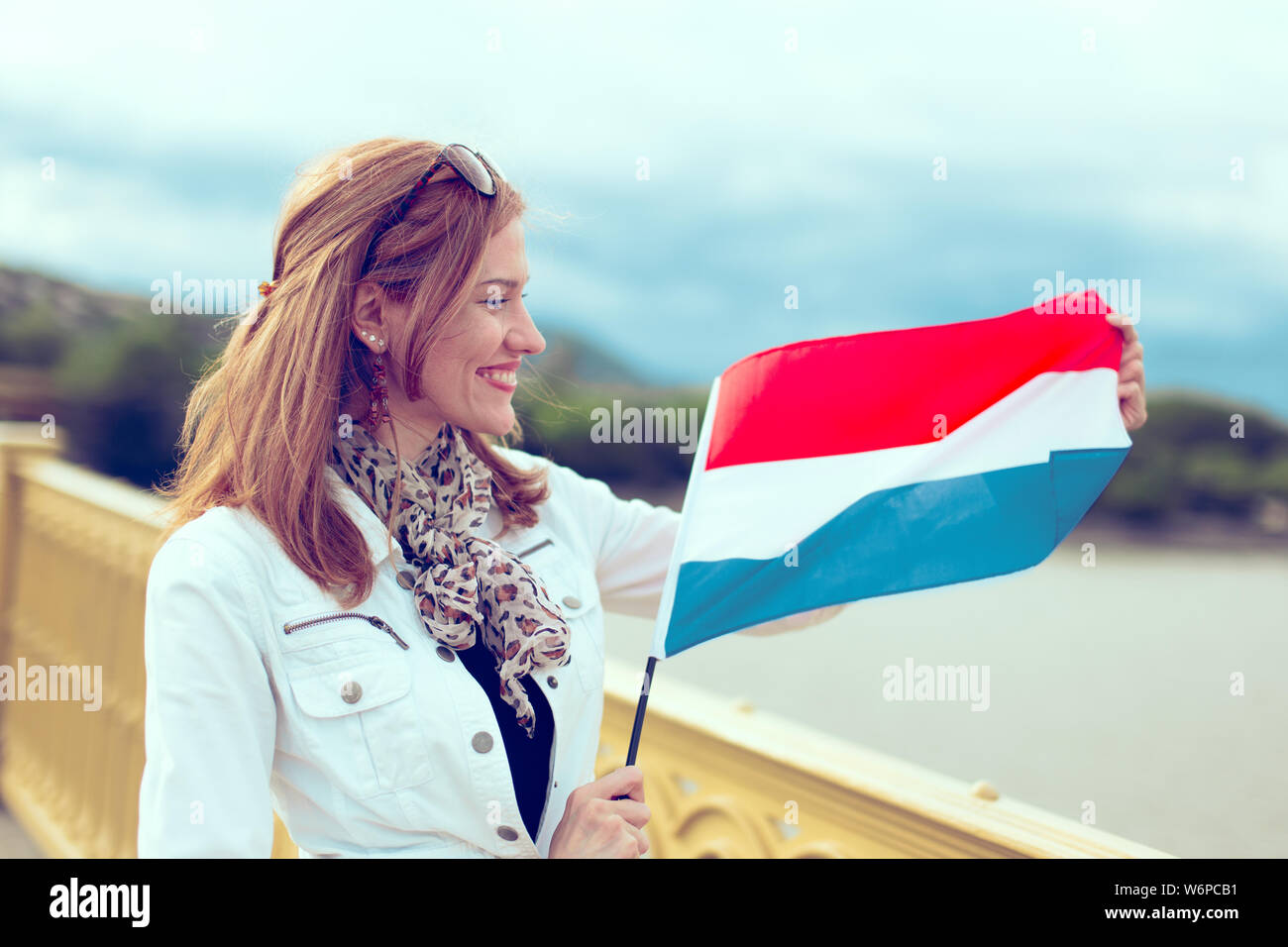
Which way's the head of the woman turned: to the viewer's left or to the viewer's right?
to the viewer's right

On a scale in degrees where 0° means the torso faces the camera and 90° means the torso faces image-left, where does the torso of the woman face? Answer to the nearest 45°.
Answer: approximately 315°
